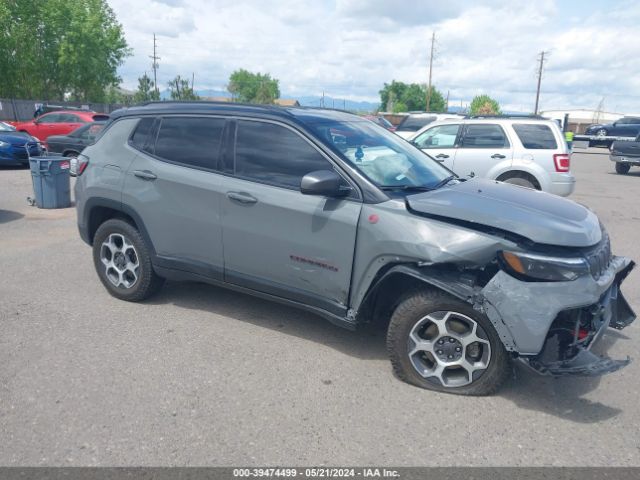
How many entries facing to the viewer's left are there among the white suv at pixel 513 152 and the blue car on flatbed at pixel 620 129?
2

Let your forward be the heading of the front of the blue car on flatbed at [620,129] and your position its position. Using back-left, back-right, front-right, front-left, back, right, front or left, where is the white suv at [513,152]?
left

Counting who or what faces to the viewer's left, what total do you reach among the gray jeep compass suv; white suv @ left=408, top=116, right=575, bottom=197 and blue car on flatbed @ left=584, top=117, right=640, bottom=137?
2

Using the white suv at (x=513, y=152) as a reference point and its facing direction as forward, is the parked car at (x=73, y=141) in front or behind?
in front

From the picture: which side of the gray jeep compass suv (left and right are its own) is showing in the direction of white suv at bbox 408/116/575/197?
left

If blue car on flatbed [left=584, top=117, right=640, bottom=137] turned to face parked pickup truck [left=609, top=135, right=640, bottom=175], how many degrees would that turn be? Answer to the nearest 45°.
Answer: approximately 90° to its left

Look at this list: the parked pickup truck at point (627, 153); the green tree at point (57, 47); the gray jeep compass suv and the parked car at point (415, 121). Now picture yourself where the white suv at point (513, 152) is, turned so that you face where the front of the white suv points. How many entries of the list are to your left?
1

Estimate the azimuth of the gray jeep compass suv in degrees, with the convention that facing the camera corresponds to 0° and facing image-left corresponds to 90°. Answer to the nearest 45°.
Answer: approximately 315°

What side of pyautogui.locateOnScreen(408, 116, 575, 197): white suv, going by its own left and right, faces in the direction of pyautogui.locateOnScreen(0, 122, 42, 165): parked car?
front

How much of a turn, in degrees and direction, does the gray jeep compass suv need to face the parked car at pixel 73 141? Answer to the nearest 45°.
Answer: approximately 180°

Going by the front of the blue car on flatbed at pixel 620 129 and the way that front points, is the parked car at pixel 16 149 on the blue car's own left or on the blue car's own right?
on the blue car's own left

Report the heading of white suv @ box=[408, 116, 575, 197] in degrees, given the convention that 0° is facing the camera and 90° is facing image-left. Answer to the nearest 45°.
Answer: approximately 90°

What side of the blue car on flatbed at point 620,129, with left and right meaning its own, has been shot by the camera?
left

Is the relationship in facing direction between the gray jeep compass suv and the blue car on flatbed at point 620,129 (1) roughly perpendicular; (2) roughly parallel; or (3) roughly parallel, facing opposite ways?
roughly parallel, facing opposite ways

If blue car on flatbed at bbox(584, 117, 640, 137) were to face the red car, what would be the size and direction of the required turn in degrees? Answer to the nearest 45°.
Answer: approximately 45° to its left

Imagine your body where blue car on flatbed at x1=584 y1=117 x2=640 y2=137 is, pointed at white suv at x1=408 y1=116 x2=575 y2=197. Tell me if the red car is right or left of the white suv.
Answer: right
